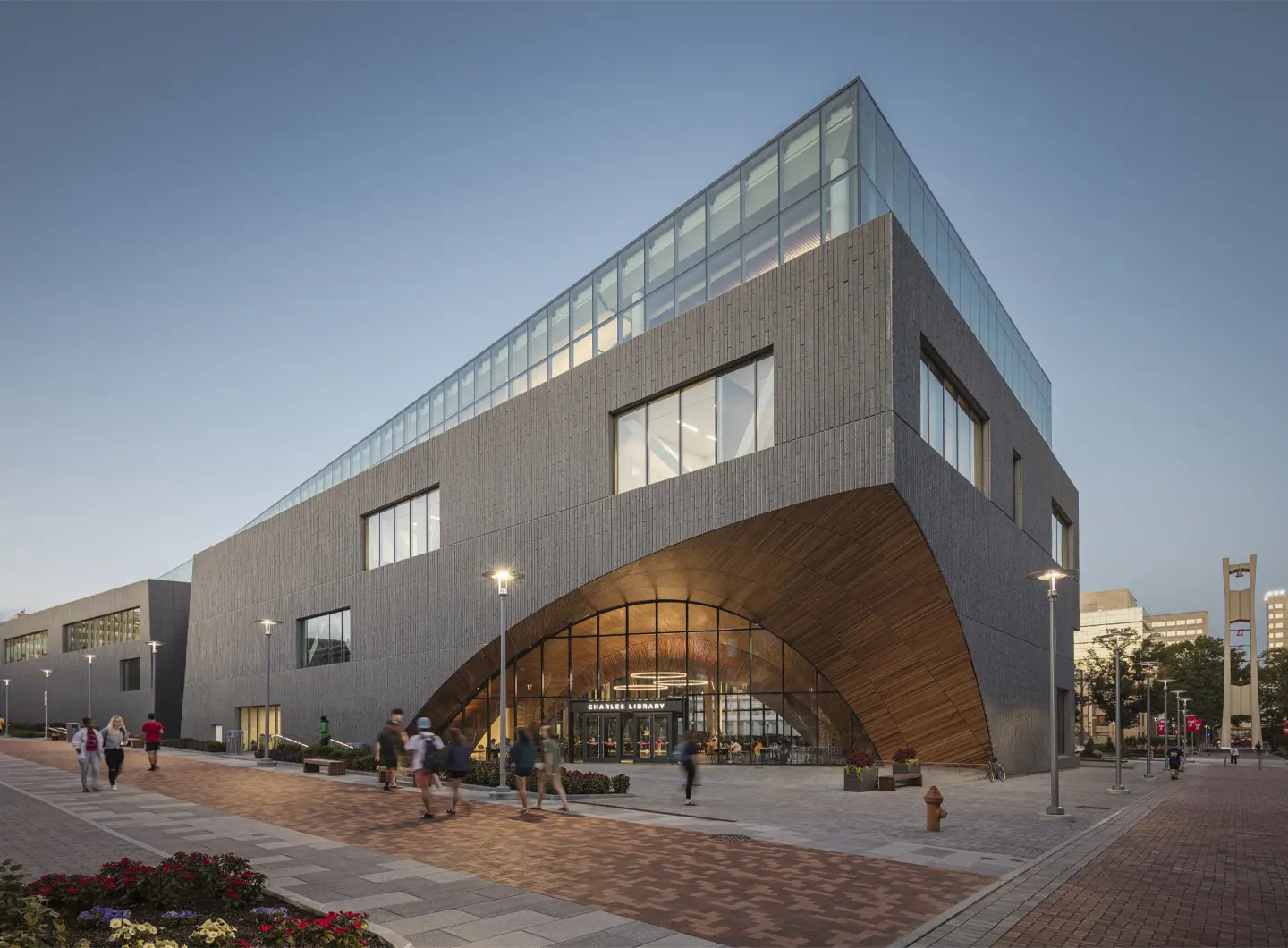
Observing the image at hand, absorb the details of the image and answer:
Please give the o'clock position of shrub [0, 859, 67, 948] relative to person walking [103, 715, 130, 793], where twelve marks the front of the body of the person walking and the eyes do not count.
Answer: The shrub is roughly at 12 o'clock from the person walking.

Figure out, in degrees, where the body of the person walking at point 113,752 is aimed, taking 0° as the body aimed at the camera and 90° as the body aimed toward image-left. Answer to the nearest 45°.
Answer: approximately 0°

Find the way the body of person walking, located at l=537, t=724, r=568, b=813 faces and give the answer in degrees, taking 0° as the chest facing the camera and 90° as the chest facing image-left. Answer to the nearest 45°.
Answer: approximately 90°

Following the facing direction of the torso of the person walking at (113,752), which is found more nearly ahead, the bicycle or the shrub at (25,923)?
the shrub

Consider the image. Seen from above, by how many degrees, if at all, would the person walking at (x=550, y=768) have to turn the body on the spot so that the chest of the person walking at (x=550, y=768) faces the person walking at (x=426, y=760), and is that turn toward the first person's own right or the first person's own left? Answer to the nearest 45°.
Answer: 0° — they already face them
